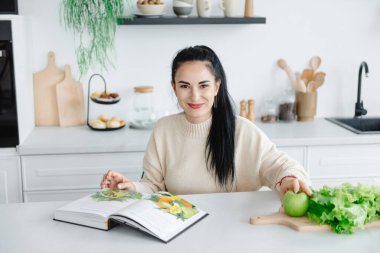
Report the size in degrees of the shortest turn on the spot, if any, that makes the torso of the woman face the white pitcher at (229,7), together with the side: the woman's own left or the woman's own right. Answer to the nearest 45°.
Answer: approximately 180°

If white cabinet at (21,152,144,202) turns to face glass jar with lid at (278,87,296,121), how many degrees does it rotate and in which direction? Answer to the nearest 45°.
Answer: approximately 90° to its left

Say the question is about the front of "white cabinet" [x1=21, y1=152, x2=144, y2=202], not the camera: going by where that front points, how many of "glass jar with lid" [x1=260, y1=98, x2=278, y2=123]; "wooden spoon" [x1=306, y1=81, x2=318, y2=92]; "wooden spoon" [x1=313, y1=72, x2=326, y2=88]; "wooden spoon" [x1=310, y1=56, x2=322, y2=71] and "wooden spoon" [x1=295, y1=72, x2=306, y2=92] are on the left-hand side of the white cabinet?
5

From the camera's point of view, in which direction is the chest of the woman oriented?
toward the camera

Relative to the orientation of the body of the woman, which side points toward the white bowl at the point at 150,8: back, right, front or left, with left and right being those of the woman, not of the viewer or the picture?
back

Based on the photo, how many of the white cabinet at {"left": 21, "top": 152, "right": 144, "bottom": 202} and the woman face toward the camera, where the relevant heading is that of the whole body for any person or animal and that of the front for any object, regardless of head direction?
2

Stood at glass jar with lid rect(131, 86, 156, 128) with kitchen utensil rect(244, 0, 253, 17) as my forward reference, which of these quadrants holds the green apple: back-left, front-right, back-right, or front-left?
front-right

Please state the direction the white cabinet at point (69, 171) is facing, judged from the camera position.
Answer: facing the viewer

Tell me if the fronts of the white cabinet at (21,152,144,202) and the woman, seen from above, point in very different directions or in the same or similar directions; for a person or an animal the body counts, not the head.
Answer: same or similar directions

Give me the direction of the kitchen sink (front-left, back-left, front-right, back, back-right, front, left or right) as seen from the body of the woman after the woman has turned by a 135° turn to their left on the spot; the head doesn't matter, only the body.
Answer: front

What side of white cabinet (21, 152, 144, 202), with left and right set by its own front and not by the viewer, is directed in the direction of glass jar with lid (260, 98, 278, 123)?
left

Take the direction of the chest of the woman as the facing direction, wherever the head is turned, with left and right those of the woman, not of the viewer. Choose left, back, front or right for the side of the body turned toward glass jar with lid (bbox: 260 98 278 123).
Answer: back
